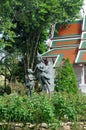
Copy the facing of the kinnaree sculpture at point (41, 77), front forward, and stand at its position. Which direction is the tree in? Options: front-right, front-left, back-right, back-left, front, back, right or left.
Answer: right

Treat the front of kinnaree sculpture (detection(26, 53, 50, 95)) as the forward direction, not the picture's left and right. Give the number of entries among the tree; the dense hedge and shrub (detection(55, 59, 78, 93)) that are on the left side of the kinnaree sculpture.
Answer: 1

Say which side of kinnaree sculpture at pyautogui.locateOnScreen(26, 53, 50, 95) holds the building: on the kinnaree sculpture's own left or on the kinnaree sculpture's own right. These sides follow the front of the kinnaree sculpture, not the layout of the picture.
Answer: on the kinnaree sculpture's own right

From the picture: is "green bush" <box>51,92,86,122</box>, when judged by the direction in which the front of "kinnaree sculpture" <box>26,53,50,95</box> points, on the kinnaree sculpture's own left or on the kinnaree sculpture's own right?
on the kinnaree sculpture's own left

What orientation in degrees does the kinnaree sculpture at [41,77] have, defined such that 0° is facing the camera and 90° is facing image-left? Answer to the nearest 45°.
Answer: approximately 90°
